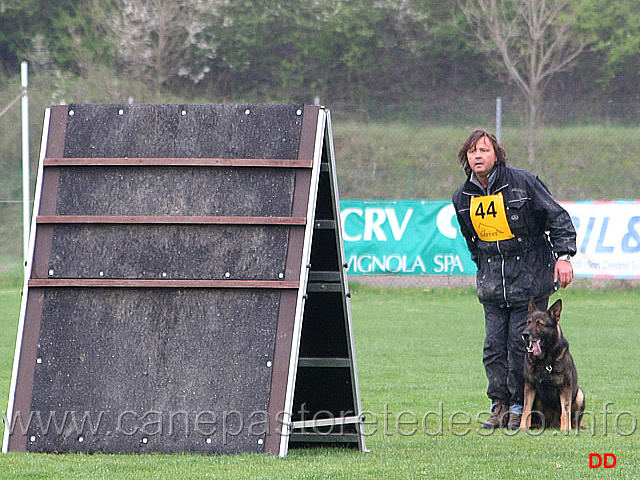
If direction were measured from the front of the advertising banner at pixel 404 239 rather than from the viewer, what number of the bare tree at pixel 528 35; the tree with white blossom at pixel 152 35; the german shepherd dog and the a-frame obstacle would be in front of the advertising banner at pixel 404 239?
2

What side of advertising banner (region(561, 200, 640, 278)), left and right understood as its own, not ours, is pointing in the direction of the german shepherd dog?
front

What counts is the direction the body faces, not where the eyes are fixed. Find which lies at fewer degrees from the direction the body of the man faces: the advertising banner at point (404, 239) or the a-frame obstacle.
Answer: the a-frame obstacle

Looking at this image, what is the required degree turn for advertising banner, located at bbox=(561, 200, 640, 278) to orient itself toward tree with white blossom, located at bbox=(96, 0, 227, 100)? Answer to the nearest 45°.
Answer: approximately 135° to its right

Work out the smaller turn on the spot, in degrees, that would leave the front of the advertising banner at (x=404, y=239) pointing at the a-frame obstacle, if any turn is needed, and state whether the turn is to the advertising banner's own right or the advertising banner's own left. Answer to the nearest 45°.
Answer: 0° — it already faces it

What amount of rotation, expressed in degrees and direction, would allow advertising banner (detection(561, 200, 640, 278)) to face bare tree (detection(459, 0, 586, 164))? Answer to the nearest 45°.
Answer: approximately 180°

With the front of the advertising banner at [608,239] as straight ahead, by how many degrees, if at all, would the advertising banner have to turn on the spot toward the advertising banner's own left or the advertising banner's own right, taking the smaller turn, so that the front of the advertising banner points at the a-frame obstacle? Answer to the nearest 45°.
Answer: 0° — it already faces it

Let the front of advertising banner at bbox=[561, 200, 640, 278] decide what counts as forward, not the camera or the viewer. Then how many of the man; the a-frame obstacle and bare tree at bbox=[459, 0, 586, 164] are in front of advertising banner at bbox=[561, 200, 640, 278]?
2

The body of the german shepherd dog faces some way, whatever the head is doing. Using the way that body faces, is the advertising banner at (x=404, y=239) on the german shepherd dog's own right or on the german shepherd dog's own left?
on the german shepherd dog's own right

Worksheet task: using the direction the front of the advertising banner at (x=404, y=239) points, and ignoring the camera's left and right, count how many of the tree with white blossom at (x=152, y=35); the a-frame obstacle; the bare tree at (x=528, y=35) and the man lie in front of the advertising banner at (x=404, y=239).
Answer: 2
